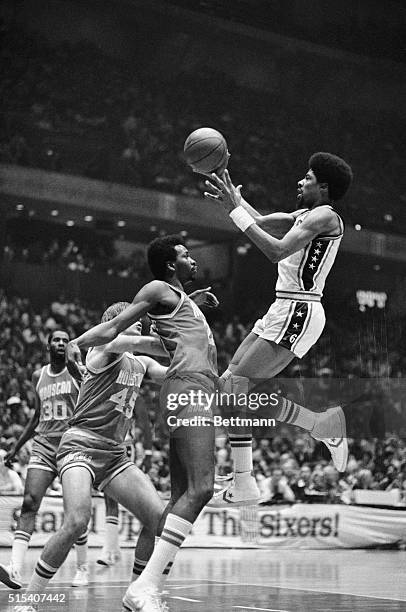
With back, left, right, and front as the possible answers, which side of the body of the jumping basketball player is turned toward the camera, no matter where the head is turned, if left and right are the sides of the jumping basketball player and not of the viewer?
left

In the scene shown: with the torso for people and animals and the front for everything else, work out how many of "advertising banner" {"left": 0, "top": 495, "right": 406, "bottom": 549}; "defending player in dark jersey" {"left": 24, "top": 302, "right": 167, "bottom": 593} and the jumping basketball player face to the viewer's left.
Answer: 1

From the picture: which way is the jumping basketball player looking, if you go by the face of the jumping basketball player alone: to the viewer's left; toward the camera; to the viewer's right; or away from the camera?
to the viewer's left

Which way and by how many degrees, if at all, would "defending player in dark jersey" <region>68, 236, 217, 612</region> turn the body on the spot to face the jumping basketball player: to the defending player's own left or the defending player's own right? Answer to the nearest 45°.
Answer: approximately 45° to the defending player's own left

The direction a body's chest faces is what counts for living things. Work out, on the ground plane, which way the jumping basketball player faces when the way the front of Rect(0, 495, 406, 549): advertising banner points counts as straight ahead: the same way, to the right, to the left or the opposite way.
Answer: to the right

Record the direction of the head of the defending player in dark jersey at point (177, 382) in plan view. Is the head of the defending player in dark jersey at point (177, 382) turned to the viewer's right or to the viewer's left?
to the viewer's right

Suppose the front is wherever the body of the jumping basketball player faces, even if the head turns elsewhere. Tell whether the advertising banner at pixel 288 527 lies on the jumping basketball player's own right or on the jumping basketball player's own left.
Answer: on the jumping basketball player's own right

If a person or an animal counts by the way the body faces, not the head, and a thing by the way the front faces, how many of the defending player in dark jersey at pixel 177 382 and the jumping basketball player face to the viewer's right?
1

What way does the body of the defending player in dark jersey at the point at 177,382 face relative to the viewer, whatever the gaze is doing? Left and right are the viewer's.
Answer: facing to the right of the viewer

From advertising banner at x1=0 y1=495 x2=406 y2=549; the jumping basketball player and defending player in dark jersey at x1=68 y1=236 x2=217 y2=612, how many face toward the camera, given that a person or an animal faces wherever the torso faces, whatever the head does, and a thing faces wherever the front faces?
1
